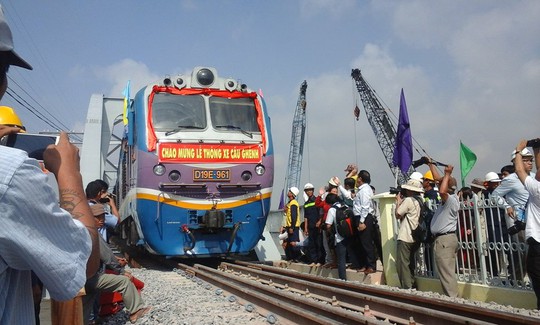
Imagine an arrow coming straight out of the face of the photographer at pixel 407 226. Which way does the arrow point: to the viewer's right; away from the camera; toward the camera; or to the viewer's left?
to the viewer's left

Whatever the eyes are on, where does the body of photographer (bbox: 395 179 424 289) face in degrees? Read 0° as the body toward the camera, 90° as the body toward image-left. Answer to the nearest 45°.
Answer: approximately 90°

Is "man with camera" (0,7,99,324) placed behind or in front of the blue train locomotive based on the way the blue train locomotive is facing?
in front

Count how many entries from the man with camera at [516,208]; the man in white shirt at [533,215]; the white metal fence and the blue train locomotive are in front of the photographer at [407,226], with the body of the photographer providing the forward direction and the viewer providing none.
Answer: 1

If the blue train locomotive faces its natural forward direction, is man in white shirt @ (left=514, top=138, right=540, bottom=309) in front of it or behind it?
in front

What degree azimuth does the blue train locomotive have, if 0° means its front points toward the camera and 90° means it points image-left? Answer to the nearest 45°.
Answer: approximately 0°

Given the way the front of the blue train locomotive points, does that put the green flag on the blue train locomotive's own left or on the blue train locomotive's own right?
on the blue train locomotive's own left

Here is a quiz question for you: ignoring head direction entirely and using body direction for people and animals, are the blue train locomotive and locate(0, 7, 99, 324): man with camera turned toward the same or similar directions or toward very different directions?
very different directions

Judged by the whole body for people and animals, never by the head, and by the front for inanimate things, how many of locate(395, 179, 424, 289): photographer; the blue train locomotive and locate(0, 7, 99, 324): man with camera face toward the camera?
1

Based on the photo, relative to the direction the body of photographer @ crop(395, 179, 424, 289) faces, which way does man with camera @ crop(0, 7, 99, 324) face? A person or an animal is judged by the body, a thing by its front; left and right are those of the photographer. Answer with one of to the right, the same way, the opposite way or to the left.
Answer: to the right

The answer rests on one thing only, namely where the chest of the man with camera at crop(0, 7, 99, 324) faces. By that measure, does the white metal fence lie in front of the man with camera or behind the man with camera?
in front

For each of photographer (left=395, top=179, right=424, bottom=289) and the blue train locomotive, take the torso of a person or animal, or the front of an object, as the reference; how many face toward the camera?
1

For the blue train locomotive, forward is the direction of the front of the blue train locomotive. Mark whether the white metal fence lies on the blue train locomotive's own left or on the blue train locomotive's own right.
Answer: on the blue train locomotive's own left

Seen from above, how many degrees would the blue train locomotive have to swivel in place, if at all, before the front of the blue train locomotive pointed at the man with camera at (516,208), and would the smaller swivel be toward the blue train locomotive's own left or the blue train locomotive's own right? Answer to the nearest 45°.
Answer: approximately 45° to the blue train locomotive's own left

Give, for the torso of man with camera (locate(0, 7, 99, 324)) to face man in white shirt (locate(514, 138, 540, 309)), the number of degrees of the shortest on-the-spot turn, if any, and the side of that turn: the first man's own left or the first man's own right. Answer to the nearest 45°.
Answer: approximately 45° to the first man's own right

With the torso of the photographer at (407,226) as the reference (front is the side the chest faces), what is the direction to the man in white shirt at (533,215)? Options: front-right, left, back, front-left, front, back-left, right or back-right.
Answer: back-left

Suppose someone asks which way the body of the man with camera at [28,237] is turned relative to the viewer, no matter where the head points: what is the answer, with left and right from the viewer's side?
facing away from the viewer and to the right of the viewer
